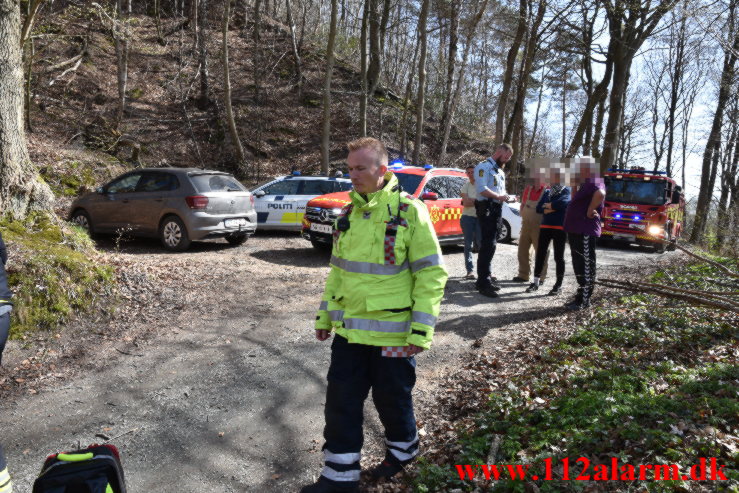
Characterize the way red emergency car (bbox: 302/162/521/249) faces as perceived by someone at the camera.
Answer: facing the viewer and to the left of the viewer

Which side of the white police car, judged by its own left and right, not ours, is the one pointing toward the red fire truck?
back

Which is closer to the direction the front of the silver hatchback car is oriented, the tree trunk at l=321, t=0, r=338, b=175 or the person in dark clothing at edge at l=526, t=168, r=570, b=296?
the tree trunk

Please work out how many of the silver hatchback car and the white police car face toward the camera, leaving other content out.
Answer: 0

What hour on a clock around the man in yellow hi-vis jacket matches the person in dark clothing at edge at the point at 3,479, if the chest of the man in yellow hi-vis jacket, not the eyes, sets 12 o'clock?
The person in dark clothing at edge is roughly at 1 o'clock from the man in yellow hi-vis jacket.

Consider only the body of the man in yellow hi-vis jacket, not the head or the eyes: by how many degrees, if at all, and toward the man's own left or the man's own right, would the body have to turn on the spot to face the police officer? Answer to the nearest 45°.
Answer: approximately 135° to the man's own right

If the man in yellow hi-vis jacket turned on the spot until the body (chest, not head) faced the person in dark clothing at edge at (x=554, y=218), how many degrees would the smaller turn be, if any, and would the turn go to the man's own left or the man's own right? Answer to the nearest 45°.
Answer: approximately 180°

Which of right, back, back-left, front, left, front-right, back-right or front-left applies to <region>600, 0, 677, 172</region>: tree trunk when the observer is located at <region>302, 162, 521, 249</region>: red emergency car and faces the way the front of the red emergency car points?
back

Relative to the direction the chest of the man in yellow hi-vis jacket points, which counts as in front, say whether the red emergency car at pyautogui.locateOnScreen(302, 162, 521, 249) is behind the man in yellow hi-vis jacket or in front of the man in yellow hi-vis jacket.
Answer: behind

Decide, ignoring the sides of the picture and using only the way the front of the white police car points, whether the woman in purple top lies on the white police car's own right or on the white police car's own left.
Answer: on the white police car's own left

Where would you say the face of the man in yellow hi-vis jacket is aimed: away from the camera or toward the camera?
toward the camera

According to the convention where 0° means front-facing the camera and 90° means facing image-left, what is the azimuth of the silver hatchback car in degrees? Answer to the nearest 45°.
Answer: approximately 135°

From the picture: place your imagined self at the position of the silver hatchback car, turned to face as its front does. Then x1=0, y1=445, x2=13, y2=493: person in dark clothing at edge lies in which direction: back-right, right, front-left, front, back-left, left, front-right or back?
back-left

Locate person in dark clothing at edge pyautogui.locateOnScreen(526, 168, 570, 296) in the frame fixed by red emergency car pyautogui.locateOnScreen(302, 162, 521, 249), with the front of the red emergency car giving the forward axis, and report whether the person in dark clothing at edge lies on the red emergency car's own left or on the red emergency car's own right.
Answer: on the red emergency car's own left

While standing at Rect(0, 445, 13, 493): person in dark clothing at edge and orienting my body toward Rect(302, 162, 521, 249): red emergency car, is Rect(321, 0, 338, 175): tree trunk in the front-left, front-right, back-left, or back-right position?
front-left

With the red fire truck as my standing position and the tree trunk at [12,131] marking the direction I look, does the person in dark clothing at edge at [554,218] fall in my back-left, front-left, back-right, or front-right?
front-left

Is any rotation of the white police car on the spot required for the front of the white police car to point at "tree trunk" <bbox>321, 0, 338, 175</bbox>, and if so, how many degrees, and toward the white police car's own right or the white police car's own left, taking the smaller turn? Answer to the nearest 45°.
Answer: approximately 90° to the white police car's own right
